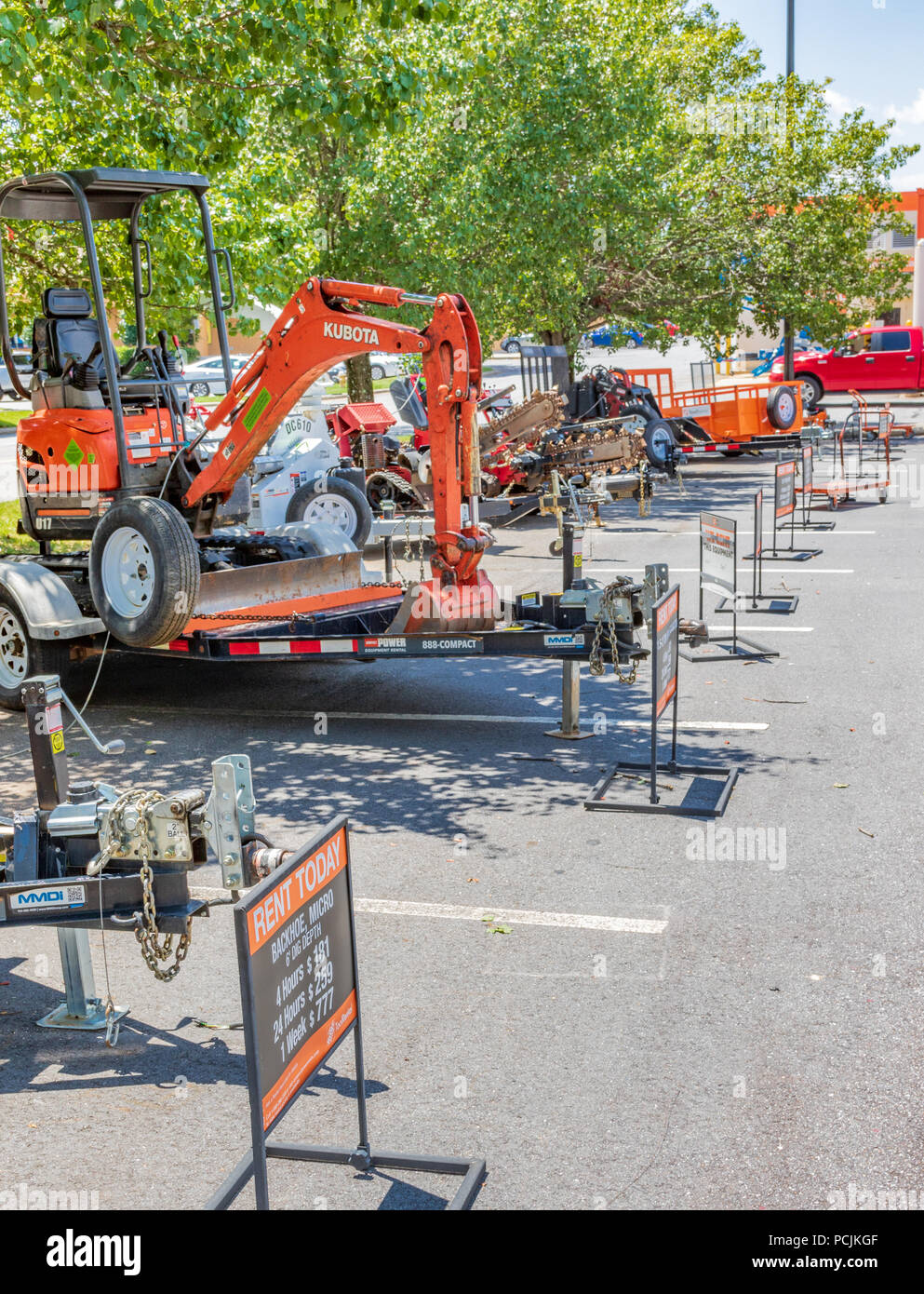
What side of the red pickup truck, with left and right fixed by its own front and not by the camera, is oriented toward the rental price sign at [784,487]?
left

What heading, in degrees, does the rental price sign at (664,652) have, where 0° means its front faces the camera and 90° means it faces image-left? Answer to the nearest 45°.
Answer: approximately 270°

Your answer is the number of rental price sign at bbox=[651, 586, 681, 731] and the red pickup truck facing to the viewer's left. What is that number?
1

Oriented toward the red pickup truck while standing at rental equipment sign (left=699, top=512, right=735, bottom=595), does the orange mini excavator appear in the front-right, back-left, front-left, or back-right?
back-left

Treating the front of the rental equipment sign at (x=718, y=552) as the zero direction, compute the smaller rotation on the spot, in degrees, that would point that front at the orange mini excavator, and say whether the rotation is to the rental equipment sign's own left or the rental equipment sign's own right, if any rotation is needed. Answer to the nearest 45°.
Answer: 0° — it already faces it

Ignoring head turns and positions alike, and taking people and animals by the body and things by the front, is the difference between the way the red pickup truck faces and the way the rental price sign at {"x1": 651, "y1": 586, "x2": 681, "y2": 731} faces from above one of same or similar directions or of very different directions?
very different directions

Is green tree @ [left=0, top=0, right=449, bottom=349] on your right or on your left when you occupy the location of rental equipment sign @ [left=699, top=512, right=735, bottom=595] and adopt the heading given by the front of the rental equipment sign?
on your right

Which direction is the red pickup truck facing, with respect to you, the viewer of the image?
facing to the left of the viewer

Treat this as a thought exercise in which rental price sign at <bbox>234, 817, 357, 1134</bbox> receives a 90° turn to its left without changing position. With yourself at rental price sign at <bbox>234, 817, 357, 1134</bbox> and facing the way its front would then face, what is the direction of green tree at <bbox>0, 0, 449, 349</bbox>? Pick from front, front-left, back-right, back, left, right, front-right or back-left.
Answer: front-left

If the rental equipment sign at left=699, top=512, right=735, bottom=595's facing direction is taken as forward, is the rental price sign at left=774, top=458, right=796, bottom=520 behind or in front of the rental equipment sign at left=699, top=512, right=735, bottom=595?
behind
